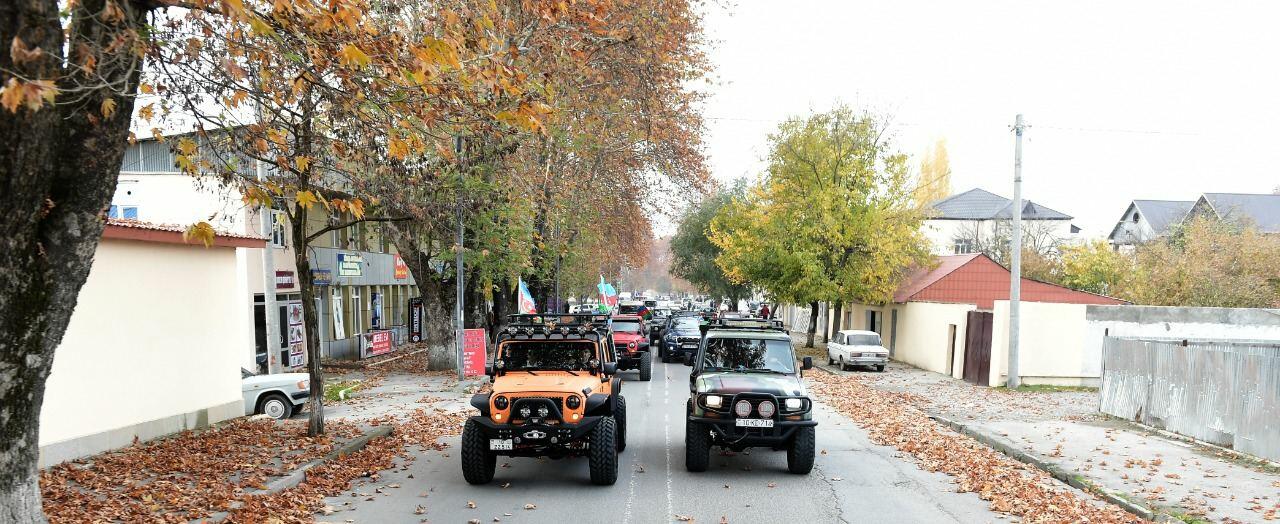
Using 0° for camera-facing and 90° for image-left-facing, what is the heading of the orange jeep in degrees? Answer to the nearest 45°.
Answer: approximately 0°

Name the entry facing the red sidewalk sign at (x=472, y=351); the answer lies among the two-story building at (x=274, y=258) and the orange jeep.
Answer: the two-story building

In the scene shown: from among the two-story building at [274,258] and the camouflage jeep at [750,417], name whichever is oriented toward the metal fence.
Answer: the two-story building

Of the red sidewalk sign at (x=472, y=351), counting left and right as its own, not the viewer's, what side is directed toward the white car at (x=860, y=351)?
left

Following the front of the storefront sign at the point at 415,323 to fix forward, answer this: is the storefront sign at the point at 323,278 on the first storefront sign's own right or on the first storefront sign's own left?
on the first storefront sign's own right

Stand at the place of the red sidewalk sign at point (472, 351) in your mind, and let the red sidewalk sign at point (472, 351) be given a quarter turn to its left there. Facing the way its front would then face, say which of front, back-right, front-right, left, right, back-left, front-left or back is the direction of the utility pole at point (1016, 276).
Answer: front

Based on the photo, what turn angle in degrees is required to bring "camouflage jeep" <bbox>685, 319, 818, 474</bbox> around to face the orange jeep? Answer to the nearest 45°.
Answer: approximately 45° to its right

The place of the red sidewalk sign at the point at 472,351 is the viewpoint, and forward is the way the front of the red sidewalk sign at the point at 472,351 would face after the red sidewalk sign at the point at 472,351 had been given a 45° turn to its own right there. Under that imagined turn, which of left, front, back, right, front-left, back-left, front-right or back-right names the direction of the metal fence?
left

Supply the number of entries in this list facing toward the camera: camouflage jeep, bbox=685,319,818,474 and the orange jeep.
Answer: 2

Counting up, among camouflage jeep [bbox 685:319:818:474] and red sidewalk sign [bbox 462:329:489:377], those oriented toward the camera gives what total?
2

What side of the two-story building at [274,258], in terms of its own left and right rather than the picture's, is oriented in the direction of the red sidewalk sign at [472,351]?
front

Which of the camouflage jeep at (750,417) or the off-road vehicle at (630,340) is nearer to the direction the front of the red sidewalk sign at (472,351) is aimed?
the camouflage jeep

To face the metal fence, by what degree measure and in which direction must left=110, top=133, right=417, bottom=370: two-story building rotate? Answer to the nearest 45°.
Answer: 0° — it already faces it

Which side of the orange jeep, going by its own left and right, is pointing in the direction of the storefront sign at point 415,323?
back

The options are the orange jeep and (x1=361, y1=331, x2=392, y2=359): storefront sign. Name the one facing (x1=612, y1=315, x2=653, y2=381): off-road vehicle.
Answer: the storefront sign

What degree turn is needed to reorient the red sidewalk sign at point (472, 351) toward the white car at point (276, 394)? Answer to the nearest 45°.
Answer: approximately 45° to its right
